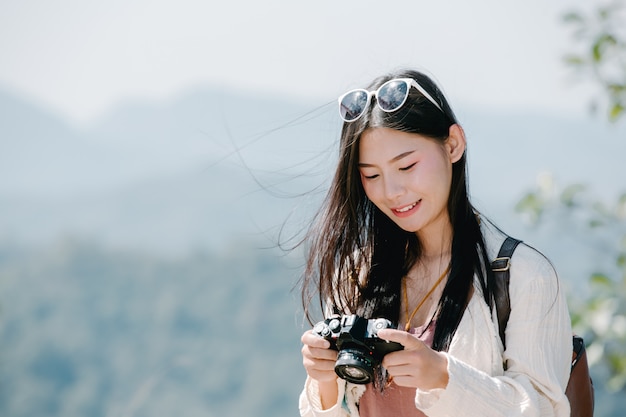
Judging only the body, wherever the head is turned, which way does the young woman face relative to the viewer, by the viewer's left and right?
facing the viewer and to the left of the viewer

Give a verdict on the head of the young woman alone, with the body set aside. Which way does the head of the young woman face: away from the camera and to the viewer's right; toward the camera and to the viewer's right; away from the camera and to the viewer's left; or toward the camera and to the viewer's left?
toward the camera and to the viewer's left
